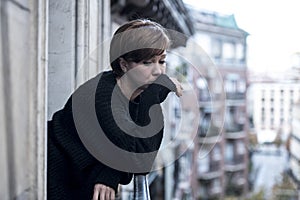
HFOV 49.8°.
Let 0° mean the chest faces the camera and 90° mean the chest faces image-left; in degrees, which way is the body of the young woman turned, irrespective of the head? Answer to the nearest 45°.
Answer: approximately 315°

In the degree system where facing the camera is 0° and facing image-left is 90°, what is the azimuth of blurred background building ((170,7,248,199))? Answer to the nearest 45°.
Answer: approximately 315°

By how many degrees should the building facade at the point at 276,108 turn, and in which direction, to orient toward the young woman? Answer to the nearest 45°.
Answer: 0° — it already faces them
